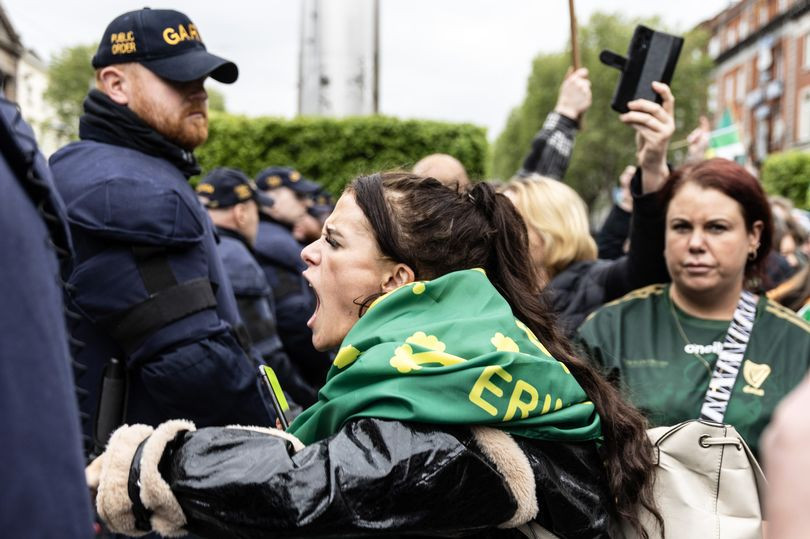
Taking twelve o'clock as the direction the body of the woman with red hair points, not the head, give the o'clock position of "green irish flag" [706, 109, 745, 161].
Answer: The green irish flag is roughly at 6 o'clock from the woman with red hair.

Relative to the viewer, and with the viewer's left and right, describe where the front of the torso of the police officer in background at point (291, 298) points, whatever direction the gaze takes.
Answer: facing to the right of the viewer

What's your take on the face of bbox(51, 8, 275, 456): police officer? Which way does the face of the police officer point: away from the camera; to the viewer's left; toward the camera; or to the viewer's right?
to the viewer's right

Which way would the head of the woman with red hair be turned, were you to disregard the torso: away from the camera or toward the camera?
toward the camera

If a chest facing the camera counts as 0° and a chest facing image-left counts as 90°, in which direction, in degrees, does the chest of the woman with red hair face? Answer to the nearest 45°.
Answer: approximately 0°

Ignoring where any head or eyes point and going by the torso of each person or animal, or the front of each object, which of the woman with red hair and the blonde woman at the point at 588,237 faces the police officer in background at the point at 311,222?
the blonde woman

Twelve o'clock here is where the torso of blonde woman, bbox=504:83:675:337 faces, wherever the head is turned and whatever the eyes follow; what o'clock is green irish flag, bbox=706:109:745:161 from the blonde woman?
The green irish flag is roughly at 2 o'clock from the blonde woman.

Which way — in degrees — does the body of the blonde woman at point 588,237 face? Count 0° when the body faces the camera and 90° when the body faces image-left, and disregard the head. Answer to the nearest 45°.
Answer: approximately 135°

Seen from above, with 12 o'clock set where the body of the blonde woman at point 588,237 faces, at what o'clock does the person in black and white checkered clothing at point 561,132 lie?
The person in black and white checkered clothing is roughly at 1 o'clock from the blonde woman.

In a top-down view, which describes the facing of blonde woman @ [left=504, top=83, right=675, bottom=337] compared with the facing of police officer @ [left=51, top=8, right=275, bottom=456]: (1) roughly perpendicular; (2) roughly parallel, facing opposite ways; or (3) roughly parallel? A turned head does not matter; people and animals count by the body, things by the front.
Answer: roughly perpendicular

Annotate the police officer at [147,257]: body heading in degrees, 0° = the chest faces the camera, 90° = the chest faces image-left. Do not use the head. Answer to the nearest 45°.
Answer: approximately 270°

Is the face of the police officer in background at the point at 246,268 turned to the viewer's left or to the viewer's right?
to the viewer's right
